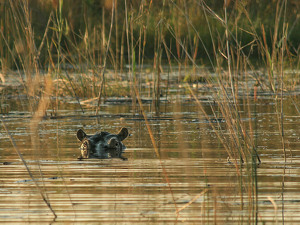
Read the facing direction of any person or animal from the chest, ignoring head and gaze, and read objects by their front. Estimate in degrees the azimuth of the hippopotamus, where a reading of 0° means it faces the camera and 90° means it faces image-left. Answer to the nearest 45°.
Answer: approximately 0°
